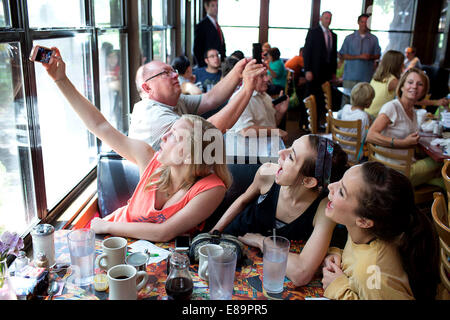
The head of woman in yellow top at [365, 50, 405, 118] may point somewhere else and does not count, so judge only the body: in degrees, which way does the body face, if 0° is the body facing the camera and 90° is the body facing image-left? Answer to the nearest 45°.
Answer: approximately 225°

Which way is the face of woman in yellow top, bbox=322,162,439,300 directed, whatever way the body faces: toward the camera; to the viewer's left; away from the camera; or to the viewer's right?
to the viewer's left

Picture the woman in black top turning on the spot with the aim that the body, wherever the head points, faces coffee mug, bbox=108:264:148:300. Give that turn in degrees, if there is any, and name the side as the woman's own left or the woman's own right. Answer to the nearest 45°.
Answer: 0° — they already face it

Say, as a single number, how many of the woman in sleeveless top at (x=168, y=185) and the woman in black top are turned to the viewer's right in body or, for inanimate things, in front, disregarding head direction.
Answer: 0

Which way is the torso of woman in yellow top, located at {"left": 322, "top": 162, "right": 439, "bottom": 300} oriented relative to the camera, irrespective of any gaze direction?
to the viewer's left

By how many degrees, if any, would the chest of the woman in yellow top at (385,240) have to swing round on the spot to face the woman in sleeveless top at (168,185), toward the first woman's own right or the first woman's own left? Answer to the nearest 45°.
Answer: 0° — they already face them

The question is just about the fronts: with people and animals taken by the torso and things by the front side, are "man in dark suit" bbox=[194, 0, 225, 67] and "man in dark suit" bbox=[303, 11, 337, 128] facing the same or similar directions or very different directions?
same or similar directions

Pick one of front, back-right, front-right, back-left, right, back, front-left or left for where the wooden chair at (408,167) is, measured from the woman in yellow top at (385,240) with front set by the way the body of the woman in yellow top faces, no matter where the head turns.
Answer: right

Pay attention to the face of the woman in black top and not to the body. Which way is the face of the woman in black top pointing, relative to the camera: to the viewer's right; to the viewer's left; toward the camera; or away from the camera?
to the viewer's left

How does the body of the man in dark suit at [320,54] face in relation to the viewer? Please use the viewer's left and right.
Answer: facing the viewer and to the right of the viewer
